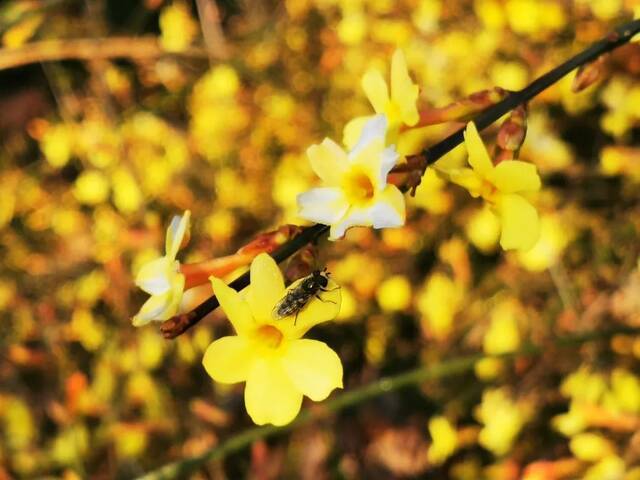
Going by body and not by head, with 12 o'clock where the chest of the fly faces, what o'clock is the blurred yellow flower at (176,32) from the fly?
The blurred yellow flower is roughly at 9 o'clock from the fly.

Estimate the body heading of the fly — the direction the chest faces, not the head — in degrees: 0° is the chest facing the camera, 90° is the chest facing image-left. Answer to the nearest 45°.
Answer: approximately 270°

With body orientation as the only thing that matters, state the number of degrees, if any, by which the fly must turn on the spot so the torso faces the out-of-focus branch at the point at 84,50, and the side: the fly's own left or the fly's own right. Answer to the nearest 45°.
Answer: approximately 90° to the fly's own left
